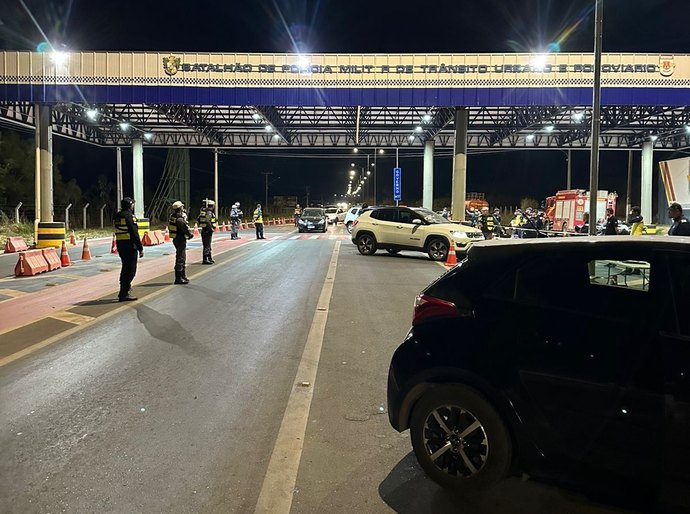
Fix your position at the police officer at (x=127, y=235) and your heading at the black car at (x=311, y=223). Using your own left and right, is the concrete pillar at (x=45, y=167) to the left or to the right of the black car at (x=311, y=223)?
left

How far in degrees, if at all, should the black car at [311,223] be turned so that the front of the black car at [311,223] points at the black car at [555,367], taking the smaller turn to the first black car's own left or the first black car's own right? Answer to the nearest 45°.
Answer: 0° — it already faces it

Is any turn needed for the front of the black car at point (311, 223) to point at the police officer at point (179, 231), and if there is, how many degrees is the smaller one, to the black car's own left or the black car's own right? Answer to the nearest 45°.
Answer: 0° — it already faces them

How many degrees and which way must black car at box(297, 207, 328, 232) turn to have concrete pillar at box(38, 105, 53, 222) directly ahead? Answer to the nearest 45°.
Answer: approximately 45° to its right

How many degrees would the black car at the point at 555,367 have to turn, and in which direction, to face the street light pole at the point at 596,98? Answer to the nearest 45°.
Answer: approximately 90° to its left

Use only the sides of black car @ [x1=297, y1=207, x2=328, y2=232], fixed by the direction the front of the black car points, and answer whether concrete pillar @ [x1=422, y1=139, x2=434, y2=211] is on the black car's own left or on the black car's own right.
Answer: on the black car's own left

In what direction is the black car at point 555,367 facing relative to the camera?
to the viewer's right

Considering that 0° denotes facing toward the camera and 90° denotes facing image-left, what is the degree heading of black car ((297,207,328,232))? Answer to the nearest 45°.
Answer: approximately 0°

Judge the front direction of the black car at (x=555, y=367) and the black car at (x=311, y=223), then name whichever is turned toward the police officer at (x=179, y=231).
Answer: the black car at (x=311, y=223)

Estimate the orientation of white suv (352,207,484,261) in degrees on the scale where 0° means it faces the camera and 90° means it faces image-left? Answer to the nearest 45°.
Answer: approximately 315°

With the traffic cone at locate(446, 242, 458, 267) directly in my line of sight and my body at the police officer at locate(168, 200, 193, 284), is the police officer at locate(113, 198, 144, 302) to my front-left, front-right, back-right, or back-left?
back-right
